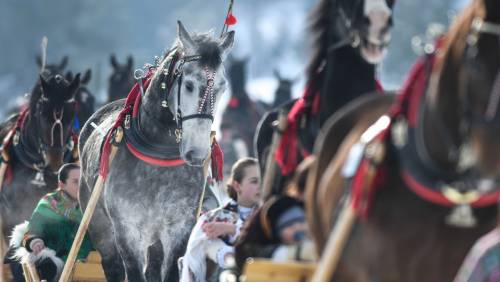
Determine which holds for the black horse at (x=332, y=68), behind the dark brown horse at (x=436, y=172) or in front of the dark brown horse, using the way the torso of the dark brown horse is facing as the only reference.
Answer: behind

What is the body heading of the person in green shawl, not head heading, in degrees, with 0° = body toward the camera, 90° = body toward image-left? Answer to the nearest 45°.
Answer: approximately 315°

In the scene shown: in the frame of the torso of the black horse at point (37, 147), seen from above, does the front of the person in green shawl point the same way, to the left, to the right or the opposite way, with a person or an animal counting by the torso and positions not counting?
the same way

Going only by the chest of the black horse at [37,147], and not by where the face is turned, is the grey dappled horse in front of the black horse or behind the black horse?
in front

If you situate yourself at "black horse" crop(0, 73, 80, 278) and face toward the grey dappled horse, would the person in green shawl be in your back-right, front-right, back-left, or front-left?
front-right

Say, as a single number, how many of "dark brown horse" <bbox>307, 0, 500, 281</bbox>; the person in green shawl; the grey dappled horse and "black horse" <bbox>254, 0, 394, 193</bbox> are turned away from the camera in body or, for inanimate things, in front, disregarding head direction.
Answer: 0

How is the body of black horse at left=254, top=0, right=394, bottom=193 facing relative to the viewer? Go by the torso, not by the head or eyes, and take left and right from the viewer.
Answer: facing the viewer and to the right of the viewer

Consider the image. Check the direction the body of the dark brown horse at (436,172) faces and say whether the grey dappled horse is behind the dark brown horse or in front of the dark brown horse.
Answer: behind

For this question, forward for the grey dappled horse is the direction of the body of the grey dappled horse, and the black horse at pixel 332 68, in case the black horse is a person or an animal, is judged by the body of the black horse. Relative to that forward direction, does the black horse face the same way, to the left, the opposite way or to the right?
the same way

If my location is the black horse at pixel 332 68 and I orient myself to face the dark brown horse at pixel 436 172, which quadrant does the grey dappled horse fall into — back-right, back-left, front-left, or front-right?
back-right

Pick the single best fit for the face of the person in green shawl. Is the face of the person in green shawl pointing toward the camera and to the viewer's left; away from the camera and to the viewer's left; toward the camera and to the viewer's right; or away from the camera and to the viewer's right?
toward the camera and to the viewer's right
